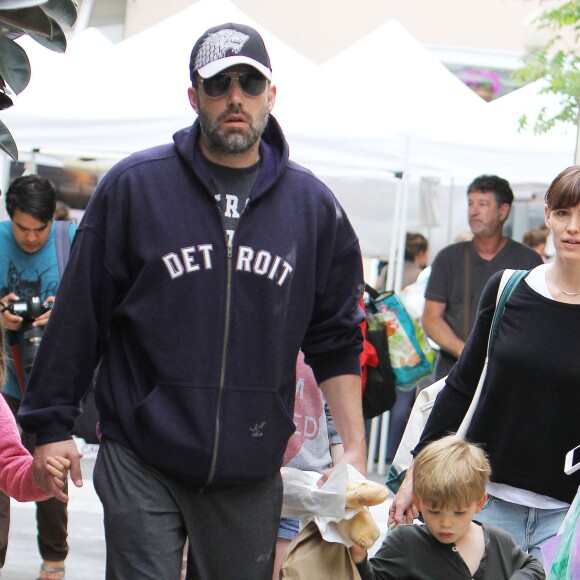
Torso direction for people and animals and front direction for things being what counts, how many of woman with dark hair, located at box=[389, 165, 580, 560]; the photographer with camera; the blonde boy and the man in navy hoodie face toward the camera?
4

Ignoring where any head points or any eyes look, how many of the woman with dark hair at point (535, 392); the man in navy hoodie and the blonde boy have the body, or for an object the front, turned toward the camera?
3

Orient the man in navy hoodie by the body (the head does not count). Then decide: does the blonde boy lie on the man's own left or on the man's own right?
on the man's own left

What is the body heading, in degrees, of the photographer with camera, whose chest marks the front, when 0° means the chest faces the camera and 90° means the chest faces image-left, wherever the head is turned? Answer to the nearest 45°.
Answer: approximately 0°

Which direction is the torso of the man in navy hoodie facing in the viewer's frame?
toward the camera

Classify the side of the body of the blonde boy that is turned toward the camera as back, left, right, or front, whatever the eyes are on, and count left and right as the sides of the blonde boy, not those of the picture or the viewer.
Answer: front

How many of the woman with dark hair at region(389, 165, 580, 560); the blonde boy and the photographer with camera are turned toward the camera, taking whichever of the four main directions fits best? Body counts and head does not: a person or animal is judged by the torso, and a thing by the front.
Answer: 3

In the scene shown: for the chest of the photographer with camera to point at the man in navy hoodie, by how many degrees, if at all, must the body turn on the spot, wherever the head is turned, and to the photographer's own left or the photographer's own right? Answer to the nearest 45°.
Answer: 0° — they already face them

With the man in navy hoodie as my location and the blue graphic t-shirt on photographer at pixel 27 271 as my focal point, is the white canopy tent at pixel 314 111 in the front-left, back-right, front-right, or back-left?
front-right

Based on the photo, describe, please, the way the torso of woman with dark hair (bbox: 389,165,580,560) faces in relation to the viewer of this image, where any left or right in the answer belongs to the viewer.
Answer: facing the viewer
